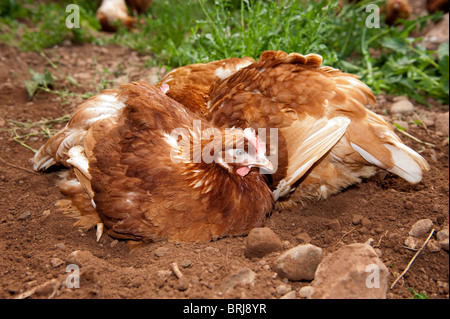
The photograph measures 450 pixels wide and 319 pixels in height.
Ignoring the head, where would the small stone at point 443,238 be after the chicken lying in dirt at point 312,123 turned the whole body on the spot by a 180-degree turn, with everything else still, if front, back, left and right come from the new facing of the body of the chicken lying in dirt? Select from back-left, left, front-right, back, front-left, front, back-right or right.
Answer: front-right

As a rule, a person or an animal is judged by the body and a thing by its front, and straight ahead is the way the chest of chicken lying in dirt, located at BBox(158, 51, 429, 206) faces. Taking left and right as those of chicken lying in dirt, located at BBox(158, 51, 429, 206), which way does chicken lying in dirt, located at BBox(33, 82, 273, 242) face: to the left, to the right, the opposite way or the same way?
the opposite way

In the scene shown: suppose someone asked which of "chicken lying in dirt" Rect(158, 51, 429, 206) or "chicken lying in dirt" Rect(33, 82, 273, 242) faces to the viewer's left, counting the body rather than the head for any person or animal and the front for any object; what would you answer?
"chicken lying in dirt" Rect(158, 51, 429, 206)

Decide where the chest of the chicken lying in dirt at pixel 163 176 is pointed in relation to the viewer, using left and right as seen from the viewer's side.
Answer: facing to the right of the viewer

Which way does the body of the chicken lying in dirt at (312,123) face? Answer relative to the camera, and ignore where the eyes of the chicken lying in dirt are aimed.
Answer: to the viewer's left

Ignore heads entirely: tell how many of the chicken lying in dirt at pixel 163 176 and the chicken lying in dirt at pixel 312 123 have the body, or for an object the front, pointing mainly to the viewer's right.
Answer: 1

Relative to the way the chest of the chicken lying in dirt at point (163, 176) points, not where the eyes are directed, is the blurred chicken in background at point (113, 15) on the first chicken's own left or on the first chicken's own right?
on the first chicken's own left

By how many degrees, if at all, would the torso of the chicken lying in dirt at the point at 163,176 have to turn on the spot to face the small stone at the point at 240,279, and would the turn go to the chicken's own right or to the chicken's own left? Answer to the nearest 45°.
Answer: approximately 90° to the chicken's own right

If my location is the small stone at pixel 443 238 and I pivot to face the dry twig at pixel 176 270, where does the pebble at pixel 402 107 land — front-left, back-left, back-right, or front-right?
back-right
